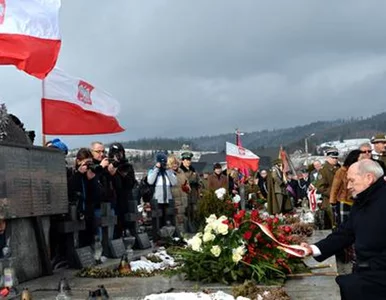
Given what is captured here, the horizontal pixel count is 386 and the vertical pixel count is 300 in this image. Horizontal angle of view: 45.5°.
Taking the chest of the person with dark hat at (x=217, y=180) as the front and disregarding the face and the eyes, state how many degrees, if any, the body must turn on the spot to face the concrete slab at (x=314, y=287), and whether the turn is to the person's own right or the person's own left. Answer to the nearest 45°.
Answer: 0° — they already face it

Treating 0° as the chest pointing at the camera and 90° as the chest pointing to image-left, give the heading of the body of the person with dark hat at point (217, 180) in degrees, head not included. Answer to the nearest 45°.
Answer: approximately 0°

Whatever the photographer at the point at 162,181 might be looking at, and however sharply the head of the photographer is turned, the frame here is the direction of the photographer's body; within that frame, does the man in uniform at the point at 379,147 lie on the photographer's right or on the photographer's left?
on the photographer's left

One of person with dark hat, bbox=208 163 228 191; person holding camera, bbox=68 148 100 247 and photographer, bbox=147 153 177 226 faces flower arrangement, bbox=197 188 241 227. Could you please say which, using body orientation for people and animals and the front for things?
the person with dark hat

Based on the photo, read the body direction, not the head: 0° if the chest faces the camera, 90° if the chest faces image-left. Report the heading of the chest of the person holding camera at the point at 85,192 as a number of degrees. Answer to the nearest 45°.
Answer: approximately 315°

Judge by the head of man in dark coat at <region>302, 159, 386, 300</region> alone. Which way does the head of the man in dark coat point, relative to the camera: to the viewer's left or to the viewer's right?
to the viewer's left

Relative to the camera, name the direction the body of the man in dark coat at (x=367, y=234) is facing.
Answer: to the viewer's left

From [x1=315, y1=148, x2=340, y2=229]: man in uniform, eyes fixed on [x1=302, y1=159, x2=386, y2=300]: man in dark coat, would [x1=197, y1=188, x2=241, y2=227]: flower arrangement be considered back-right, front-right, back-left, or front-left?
front-right

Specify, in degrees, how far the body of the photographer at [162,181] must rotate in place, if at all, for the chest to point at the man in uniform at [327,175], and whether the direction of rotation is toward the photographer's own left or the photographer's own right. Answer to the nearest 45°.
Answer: approximately 90° to the photographer's own left

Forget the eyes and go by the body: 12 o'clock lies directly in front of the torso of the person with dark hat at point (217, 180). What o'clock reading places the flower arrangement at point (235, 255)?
The flower arrangement is roughly at 12 o'clock from the person with dark hat.

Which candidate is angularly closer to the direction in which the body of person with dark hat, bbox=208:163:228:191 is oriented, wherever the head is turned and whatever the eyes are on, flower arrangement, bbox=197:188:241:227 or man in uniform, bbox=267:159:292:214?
the flower arrangement

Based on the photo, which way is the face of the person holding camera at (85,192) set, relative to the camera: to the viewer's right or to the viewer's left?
to the viewer's right

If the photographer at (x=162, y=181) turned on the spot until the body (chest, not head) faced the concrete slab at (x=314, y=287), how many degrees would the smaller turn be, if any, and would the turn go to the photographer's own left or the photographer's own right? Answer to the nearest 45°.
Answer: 0° — they already face it
